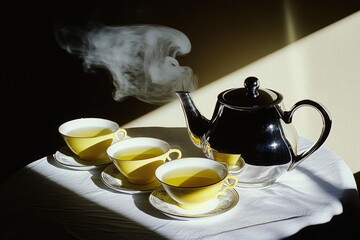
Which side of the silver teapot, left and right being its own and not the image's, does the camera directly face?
left
